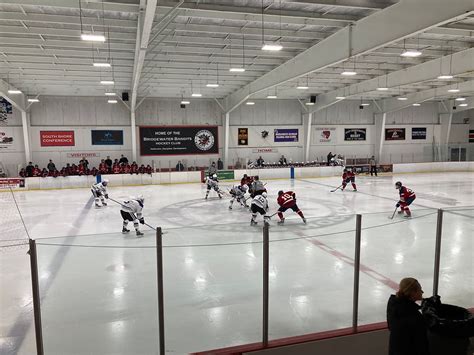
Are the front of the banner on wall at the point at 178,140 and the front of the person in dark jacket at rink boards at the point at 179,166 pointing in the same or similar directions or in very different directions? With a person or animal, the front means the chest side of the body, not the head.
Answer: same or similar directions

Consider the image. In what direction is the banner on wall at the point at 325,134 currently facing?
toward the camera

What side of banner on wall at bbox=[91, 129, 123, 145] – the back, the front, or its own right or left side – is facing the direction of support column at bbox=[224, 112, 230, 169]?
left

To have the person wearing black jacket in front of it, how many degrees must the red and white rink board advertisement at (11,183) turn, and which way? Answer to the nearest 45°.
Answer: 0° — it already faces them

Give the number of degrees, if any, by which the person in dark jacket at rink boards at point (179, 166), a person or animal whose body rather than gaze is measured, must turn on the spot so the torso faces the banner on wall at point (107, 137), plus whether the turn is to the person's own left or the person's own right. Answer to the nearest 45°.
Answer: approximately 90° to the person's own right

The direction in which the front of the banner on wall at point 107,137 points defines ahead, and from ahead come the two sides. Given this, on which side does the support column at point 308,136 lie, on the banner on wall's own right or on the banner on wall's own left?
on the banner on wall's own left

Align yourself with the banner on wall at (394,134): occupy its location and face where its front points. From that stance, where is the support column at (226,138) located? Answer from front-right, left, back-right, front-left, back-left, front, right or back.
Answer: front-right

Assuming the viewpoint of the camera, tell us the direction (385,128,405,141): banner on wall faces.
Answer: facing the viewer

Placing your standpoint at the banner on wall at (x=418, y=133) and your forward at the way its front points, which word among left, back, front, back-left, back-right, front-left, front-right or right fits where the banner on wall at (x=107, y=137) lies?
front-right

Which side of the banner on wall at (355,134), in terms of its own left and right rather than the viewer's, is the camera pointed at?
front

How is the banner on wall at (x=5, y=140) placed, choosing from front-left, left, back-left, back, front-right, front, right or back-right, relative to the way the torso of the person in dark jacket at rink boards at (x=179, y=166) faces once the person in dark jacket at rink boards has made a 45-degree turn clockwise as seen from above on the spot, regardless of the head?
front-right
